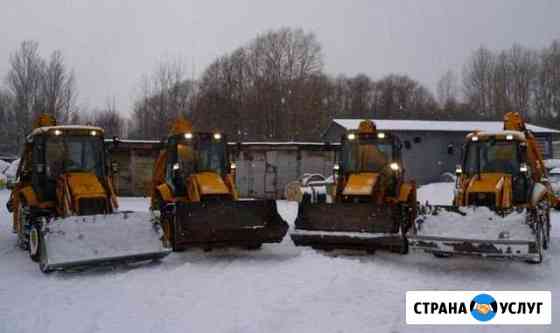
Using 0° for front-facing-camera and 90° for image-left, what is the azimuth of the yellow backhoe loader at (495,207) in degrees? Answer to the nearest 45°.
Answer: approximately 45°

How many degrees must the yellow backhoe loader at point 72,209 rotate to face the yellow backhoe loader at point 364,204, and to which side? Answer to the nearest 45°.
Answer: approximately 45° to its left

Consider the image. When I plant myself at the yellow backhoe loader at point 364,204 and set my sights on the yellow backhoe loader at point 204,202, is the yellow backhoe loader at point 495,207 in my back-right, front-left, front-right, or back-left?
back-left

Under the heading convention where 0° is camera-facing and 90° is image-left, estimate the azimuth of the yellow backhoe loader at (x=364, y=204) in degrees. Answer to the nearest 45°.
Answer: approximately 45°
